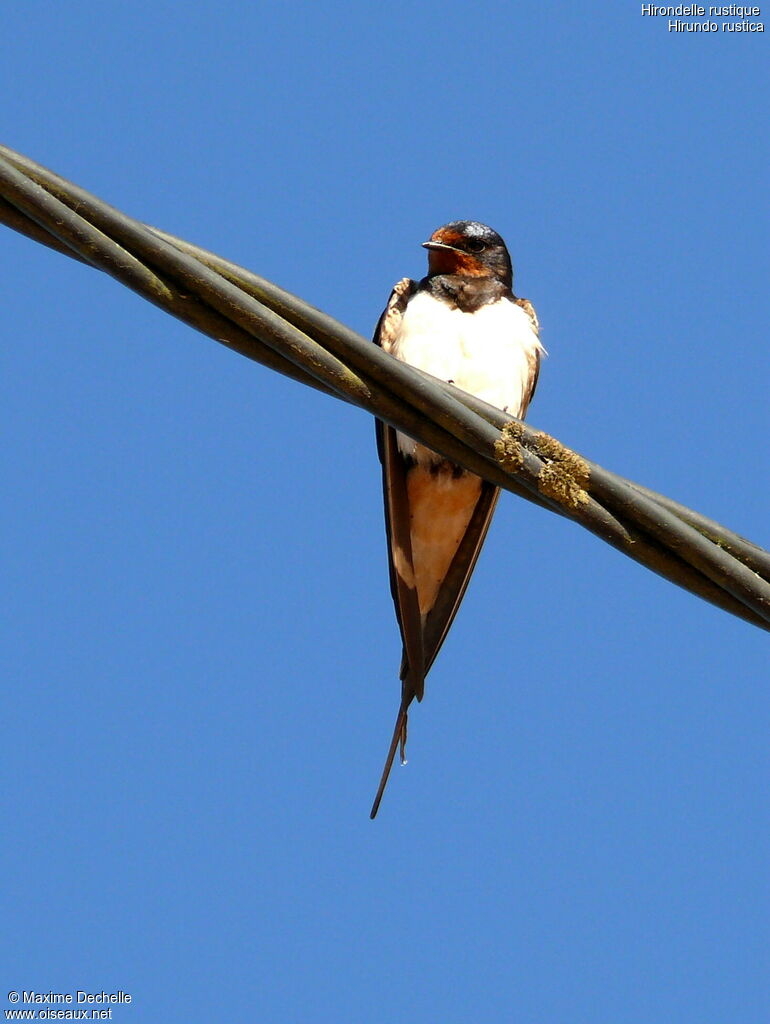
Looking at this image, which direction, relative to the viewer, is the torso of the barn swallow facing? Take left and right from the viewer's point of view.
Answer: facing the viewer
